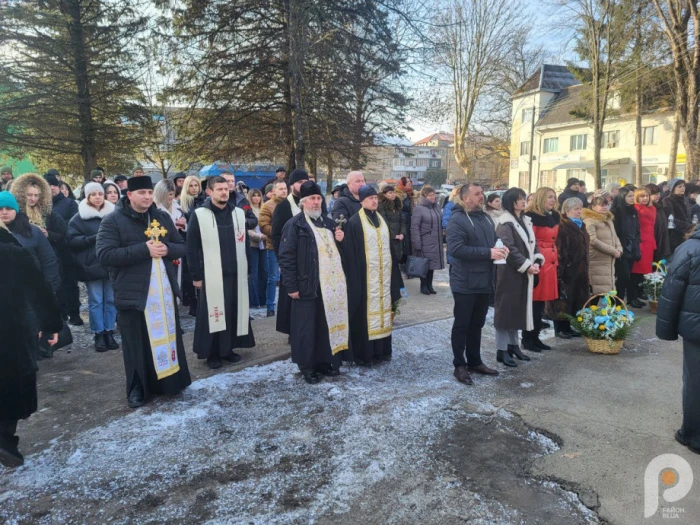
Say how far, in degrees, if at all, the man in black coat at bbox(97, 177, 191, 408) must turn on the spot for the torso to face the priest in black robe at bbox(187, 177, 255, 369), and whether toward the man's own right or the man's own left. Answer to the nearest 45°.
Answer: approximately 90° to the man's own left

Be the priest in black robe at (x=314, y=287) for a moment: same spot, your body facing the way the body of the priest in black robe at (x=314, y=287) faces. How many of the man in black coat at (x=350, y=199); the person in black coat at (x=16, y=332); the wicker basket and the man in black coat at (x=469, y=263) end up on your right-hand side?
1

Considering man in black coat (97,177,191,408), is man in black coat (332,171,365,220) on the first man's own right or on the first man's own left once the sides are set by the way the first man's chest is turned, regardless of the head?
on the first man's own left

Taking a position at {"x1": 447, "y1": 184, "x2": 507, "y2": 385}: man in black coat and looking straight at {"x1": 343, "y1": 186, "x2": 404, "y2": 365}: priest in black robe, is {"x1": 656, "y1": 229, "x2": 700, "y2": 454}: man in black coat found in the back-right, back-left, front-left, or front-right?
back-left

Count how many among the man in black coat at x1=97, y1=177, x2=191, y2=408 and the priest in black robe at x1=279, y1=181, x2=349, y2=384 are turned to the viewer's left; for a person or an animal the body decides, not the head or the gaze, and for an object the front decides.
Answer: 0

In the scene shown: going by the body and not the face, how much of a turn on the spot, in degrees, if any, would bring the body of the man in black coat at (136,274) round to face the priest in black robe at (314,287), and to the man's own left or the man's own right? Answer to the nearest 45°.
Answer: approximately 45° to the man's own left

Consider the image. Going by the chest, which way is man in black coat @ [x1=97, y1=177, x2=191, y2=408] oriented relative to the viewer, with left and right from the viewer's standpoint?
facing the viewer and to the right of the viewer

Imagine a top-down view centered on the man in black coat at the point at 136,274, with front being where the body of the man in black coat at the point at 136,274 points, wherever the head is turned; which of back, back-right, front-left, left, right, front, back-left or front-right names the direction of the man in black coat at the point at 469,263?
front-left

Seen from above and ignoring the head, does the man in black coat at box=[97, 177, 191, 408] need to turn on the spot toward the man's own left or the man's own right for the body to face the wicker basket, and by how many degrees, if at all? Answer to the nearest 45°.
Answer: approximately 45° to the man's own left

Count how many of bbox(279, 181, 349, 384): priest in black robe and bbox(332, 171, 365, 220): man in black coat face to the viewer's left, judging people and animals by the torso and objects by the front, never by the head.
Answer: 0

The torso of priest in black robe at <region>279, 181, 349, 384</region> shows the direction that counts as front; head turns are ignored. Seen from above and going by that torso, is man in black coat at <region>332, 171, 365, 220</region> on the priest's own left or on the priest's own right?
on the priest's own left
